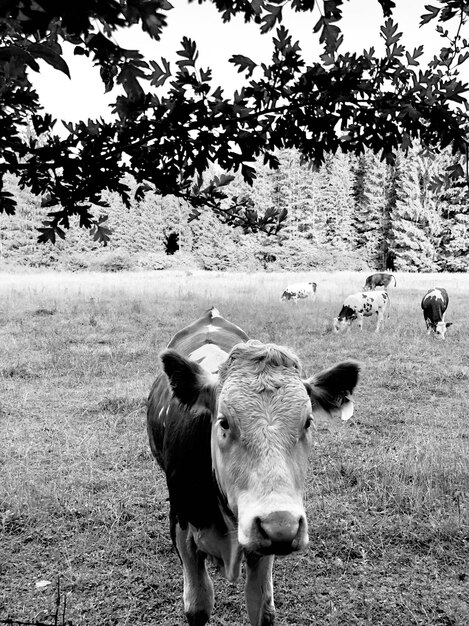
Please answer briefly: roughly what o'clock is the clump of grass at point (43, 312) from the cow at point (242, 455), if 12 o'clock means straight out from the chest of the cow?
The clump of grass is roughly at 5 o'clock from the cow.

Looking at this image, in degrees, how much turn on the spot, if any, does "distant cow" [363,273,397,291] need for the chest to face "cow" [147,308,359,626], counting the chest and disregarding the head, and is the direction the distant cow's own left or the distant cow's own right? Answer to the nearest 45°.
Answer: approximately 90° to the distant cow's own left

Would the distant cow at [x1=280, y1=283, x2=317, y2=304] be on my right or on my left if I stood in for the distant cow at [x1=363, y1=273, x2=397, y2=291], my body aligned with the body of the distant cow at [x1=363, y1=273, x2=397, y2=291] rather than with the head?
on my left

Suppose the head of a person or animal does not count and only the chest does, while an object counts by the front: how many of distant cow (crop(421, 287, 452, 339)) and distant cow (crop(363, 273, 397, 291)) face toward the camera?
1

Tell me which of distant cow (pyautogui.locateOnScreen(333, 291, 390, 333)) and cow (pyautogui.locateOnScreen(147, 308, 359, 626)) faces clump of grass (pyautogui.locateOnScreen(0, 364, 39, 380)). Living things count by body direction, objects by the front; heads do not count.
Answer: the distant cow

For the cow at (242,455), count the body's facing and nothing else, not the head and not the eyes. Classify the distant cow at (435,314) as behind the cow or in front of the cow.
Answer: behind

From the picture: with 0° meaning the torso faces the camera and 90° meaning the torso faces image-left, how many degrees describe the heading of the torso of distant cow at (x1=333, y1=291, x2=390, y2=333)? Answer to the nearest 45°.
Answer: approximately 45°

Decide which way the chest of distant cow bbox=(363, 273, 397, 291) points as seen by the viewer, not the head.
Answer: to the viewer's left

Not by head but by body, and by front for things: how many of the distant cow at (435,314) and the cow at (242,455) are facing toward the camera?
2

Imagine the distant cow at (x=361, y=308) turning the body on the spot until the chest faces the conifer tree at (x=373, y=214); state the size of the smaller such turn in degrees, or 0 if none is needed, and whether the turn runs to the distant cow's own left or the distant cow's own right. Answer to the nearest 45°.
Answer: approximately 135° to the distant cow's own right

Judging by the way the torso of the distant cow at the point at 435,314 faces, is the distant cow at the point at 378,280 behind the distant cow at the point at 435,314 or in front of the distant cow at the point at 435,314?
behind
